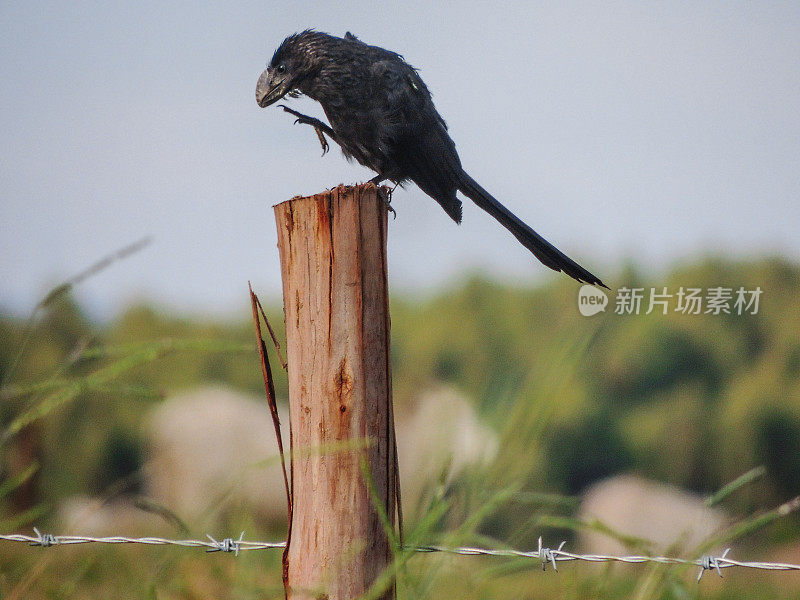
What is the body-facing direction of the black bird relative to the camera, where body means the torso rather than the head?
to the viewer's left
